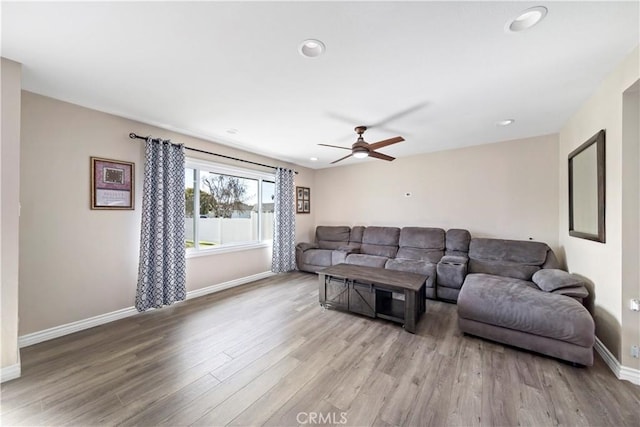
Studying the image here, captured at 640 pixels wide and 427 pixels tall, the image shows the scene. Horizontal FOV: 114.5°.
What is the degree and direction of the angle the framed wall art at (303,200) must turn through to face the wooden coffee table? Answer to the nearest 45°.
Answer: approximately 45° to its right

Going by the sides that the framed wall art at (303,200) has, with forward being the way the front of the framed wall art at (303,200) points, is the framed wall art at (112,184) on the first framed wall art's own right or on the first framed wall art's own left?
on the first framed wall art's own right

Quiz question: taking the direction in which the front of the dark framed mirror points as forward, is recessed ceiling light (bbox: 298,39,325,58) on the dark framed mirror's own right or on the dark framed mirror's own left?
on the dark framed mirror's own left

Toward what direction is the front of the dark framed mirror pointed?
to the viewer's left

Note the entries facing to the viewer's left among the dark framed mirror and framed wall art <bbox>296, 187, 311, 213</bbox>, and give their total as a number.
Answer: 1

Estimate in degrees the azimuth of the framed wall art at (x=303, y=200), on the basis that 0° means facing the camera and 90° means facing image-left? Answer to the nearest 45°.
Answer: approximately 315°
